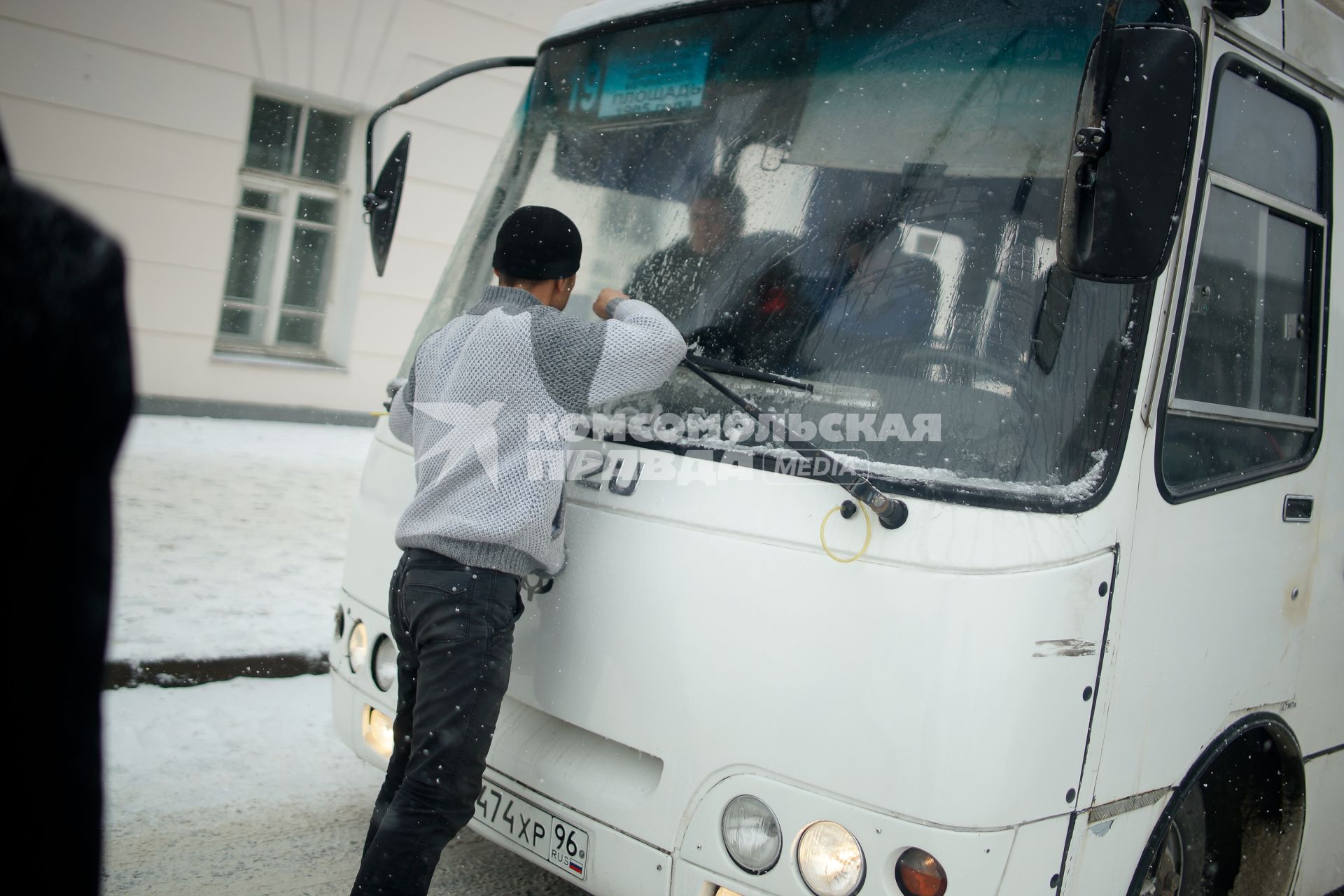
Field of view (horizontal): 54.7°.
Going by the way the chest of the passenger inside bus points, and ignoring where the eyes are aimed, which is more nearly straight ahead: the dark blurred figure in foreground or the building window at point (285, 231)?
the dark blurred figure in foreground

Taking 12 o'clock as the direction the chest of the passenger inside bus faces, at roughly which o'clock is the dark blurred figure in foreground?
The dark blurred figure in foreground is roughly at 11 o'clock from the passenger inside bus.

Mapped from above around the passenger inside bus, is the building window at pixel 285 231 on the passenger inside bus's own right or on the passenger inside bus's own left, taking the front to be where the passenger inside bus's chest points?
on the passenger inside bus's own right

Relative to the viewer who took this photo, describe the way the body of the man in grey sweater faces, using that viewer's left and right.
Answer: facing away from the viewer and to the right of the viewer

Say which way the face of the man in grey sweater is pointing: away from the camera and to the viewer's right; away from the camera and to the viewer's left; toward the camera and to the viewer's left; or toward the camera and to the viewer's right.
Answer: away from the camera and to the viewer's right

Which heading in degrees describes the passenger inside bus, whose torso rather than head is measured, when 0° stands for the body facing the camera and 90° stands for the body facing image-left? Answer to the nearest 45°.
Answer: approximately 45°

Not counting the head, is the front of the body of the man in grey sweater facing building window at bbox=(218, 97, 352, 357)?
no

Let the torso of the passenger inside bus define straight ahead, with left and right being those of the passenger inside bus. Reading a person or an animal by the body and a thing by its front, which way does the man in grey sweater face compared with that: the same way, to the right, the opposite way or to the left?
the opposite way

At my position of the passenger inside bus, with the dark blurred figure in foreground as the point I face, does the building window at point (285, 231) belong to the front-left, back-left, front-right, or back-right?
back-right
